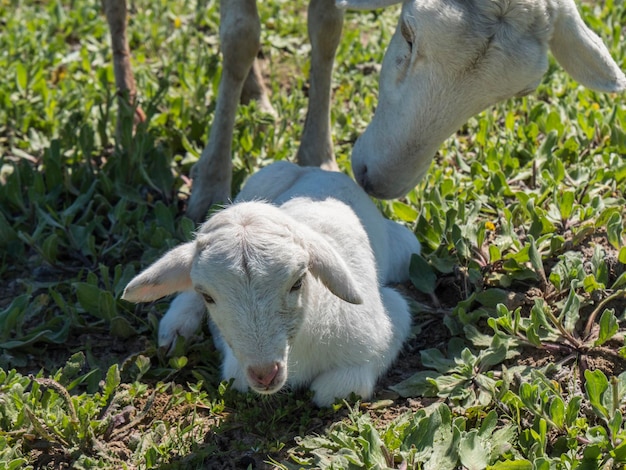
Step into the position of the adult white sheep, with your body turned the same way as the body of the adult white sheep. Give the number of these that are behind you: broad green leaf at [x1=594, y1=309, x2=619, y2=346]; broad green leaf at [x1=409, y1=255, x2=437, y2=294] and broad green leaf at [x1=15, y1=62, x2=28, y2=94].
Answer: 1

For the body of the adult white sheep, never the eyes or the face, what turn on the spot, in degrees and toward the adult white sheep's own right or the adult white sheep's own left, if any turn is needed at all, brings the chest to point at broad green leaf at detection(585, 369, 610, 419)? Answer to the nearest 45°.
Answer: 0° — it already faces it

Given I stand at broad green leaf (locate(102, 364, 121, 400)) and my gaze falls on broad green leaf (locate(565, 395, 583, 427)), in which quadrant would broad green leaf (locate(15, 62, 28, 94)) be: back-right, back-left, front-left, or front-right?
back-left

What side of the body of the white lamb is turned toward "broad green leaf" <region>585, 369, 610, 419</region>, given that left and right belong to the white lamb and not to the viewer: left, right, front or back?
left

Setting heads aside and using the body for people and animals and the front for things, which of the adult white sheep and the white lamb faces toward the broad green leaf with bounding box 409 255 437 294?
the adult white sheep

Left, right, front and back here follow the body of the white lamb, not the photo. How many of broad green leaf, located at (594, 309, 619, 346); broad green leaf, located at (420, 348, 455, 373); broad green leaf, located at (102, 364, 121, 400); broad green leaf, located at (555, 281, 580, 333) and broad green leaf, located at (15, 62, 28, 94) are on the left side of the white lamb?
3

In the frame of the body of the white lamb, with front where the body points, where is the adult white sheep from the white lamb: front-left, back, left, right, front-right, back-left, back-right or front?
back

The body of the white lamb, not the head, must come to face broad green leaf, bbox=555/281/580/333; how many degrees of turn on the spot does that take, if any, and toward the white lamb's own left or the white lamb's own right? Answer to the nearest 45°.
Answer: approximately 90° to the white lamb's own left

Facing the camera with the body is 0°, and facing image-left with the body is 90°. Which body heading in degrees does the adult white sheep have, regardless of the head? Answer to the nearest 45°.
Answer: approximately 315°

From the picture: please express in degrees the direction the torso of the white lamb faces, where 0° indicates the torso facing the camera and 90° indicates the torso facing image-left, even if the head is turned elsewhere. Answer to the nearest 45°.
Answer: approximately 0°

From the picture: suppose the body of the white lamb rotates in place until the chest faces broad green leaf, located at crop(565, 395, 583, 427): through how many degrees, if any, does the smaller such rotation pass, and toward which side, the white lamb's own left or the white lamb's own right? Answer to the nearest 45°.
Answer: approximately 45° to the white lamb's own left

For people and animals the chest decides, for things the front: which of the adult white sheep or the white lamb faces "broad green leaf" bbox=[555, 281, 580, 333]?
the adult white sheep

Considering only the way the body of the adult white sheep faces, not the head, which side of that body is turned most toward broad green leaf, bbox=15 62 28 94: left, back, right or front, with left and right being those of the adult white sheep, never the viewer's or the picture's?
back
